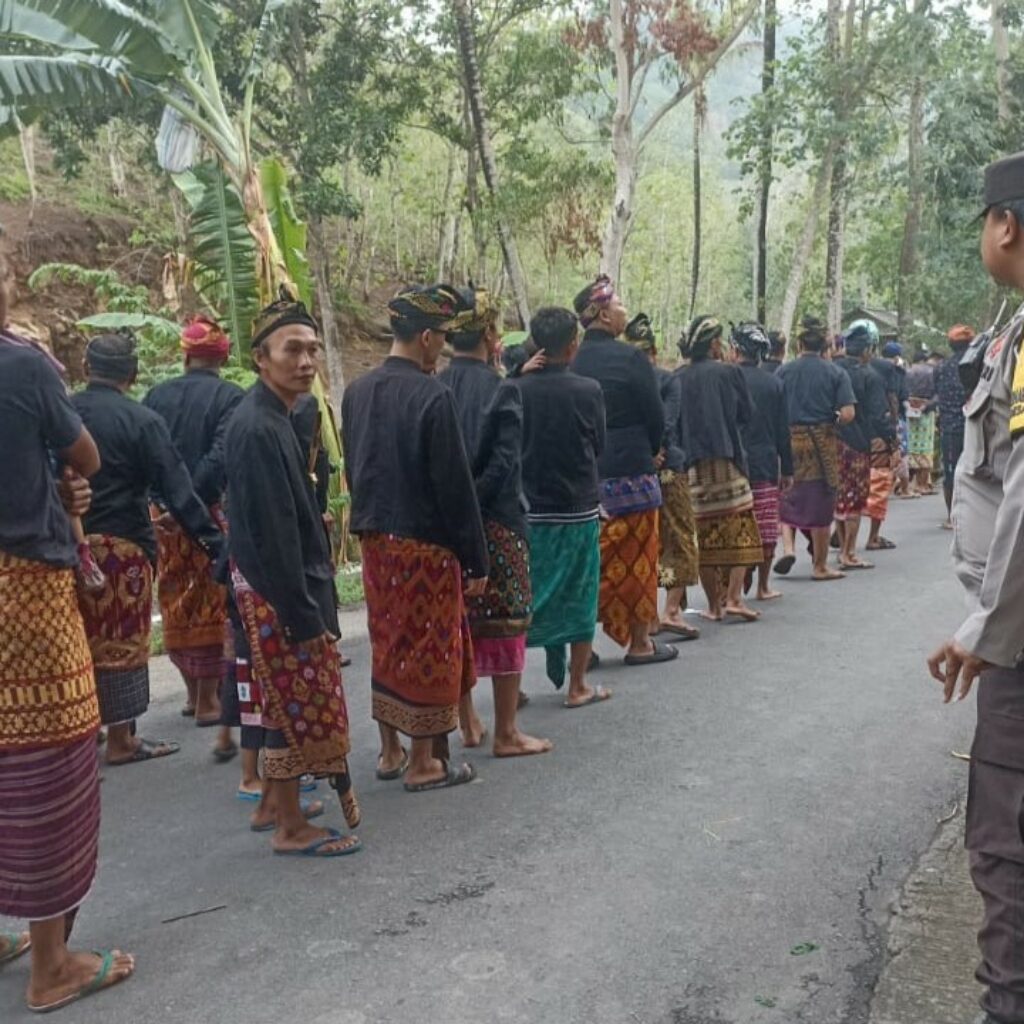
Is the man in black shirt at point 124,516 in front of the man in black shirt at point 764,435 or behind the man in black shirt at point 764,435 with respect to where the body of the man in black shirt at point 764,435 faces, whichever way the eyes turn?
behind

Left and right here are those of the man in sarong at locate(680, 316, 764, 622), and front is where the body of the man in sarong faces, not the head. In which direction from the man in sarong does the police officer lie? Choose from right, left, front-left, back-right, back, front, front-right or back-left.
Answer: back-right

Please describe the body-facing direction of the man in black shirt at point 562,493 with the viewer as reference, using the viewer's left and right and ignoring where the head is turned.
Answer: facing away from the viewer and to the right of the viewer

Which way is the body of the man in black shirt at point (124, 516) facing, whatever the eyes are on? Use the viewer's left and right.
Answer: facing away from the viewer and to the right of the viewer

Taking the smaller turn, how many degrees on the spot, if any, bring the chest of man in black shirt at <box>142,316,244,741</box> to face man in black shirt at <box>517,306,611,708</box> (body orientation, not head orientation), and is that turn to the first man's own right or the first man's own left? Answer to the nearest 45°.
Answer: approximately 90° to the first man's own right

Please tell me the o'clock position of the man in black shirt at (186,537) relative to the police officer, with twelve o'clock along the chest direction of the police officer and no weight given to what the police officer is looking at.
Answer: The man in black shirt is roughly at 1 o'clock from the police officer.

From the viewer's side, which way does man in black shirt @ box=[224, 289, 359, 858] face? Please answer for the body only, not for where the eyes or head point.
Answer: to the viewer's right

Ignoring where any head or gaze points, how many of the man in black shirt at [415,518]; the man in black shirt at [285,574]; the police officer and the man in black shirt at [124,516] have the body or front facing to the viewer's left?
1

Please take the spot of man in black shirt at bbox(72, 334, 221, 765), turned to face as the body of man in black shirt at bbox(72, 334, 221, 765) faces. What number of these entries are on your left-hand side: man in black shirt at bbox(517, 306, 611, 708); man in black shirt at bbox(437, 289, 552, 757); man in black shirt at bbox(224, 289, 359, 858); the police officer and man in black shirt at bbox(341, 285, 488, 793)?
0

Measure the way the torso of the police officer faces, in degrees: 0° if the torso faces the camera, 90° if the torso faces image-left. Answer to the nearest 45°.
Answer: approximately 90°

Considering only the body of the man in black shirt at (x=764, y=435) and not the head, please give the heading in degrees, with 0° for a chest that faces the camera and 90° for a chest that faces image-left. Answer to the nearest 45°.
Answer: approximately 225°

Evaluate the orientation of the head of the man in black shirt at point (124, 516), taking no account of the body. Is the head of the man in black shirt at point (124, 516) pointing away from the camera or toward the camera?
away from the camera

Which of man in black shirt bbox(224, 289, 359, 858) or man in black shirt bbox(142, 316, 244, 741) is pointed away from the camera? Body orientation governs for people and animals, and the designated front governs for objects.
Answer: man in black shirt bbox(142, 316, 244, 741)

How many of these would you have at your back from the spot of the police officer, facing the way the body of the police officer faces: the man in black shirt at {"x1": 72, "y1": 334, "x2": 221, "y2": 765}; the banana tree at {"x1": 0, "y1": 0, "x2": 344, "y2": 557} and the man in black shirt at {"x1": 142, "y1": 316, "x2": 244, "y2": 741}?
0

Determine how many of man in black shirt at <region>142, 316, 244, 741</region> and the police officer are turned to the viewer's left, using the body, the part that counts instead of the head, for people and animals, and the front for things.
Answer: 1

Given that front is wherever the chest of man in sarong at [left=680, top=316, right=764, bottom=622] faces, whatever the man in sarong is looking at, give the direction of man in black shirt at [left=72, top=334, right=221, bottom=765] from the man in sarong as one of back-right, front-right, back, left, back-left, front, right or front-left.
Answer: back

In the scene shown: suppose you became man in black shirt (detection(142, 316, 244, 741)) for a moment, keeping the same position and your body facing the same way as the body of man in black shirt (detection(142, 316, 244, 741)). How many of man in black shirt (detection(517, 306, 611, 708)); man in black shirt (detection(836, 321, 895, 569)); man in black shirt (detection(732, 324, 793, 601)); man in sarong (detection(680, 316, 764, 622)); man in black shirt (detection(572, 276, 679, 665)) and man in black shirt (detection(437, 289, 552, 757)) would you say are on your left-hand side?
0
